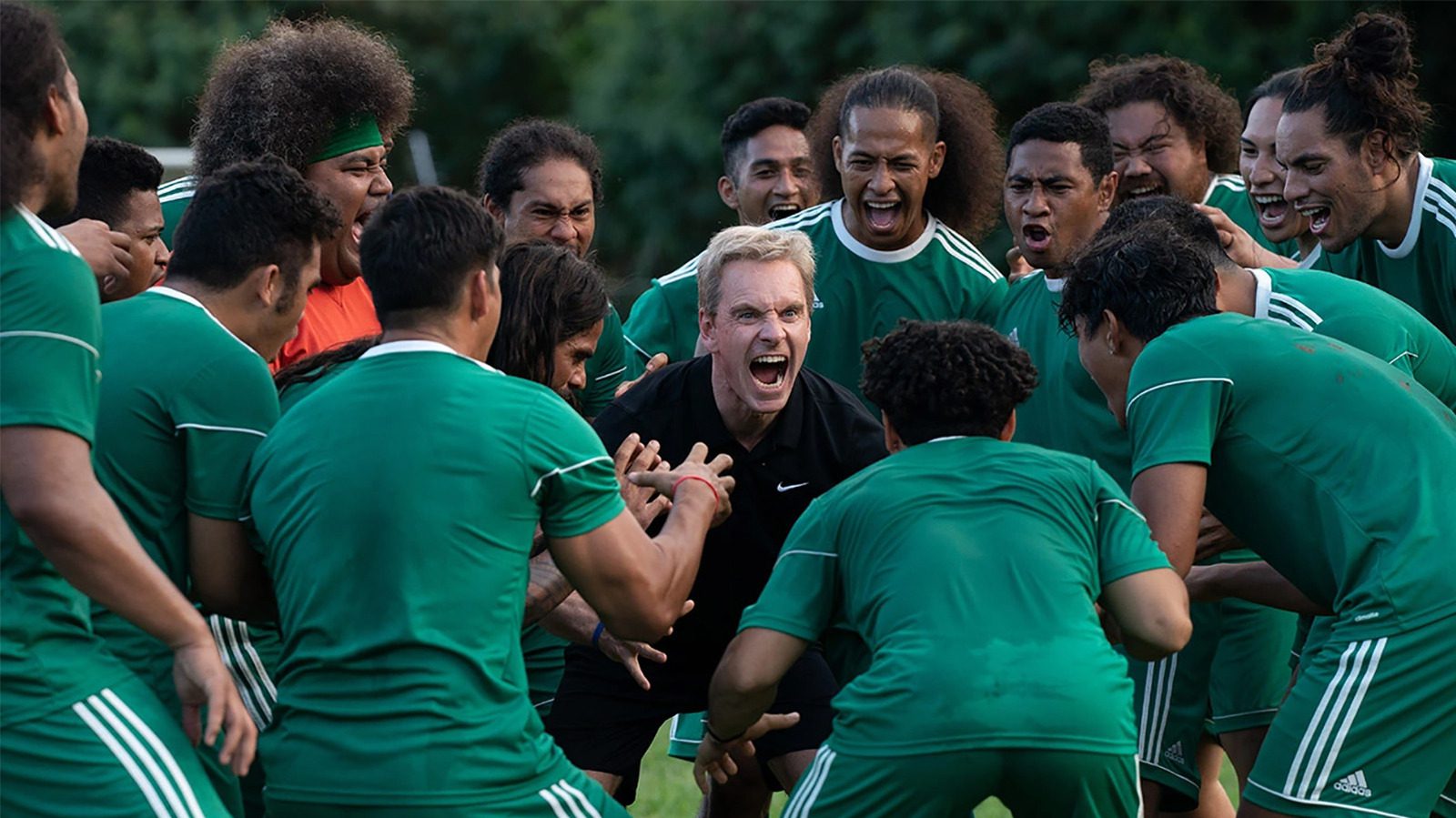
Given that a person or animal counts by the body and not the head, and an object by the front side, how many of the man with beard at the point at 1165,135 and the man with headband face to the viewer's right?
1

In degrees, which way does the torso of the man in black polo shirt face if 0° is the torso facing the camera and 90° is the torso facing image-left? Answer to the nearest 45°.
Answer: approximately 0°

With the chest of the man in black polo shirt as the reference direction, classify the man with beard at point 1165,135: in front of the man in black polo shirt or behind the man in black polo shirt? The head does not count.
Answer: behind

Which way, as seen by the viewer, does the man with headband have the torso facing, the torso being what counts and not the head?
to the viewer's right

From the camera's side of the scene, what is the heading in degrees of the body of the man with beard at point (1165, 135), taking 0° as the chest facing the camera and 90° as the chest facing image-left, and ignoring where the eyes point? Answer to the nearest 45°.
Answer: approximately 45°

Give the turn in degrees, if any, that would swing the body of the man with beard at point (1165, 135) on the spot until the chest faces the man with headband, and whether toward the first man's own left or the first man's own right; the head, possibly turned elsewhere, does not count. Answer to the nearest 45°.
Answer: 0° — they already face them
